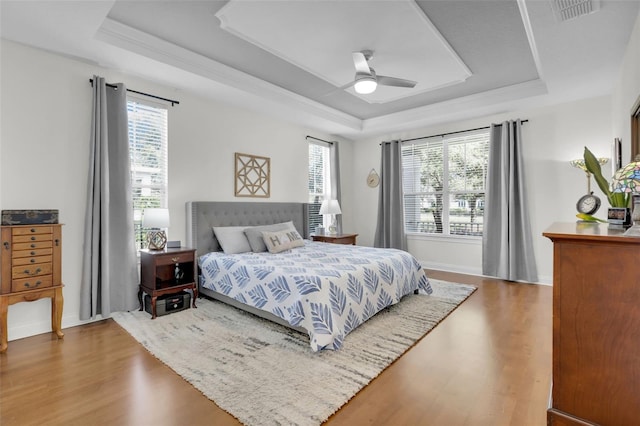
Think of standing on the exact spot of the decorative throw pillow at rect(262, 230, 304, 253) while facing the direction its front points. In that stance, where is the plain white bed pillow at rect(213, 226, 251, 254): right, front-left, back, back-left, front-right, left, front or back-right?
back-right

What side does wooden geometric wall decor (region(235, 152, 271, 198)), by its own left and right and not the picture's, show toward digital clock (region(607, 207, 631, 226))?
front

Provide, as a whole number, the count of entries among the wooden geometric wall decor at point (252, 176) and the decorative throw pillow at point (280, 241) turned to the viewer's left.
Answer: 0

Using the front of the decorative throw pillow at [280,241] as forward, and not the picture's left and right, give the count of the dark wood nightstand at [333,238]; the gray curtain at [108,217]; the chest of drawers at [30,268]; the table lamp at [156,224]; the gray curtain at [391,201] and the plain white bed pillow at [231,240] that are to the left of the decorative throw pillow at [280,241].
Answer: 2

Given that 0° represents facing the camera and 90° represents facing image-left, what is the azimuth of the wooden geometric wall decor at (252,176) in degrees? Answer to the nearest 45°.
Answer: approximately 315°

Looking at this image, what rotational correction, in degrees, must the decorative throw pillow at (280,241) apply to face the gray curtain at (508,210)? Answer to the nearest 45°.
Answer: approximately 45° to its left

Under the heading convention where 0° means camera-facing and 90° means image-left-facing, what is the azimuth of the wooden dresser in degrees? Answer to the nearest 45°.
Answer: approximately 90°

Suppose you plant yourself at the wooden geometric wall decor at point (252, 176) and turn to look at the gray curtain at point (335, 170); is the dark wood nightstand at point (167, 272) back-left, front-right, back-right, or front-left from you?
back-right

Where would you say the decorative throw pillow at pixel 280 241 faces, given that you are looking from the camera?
facing the viewer and to the right of the viewer

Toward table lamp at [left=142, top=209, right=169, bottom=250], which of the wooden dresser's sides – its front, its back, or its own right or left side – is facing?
front

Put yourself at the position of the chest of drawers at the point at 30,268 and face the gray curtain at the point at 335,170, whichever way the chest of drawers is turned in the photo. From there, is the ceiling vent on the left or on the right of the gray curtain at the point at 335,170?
right

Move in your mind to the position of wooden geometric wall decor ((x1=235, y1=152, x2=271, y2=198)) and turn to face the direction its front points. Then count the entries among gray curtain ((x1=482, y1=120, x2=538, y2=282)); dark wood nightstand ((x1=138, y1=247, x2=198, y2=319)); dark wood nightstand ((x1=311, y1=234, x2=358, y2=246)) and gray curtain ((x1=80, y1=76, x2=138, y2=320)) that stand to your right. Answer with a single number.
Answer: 2

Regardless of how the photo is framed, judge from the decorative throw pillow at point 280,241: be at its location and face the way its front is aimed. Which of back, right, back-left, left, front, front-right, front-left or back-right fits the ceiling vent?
front

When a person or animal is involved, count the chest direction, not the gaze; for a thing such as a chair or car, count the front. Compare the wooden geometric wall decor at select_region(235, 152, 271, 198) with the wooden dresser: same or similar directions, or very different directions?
very different directions

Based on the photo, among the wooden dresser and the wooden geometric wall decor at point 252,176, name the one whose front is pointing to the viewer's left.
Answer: the wooden dresser

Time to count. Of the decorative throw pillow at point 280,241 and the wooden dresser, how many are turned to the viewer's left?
1
